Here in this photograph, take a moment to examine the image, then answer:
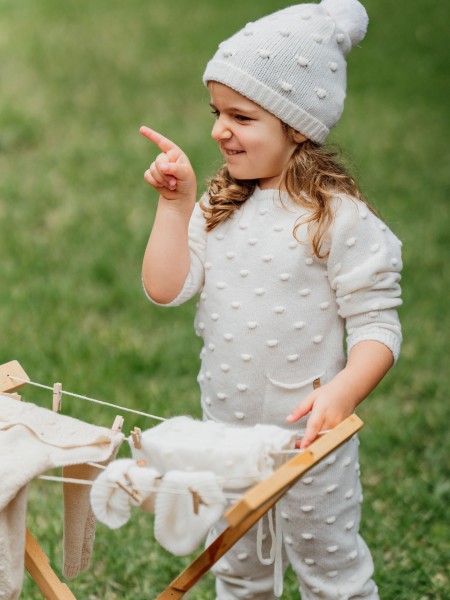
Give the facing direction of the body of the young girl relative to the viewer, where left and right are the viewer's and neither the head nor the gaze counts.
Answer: facing the viewer and to the left of the viewer

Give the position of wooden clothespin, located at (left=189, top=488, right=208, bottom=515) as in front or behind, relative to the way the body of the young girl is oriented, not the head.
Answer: in front

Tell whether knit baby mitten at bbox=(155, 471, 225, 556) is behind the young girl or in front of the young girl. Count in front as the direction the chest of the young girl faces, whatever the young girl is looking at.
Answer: in front

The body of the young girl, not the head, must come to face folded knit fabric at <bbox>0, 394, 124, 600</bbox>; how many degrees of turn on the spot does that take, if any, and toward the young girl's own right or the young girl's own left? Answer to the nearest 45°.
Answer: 0° — they already face it

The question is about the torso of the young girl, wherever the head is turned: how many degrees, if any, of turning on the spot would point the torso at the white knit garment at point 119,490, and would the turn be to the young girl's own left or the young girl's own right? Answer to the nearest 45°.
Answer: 0° — they already face it
